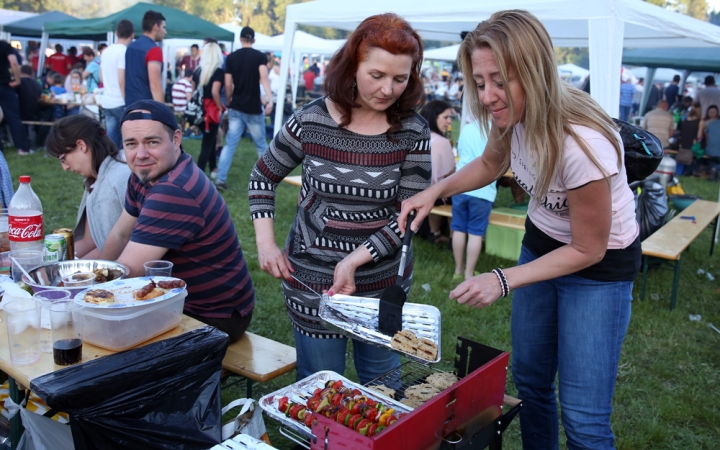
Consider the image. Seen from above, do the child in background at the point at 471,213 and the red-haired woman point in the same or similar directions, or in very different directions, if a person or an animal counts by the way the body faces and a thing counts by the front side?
very different directions

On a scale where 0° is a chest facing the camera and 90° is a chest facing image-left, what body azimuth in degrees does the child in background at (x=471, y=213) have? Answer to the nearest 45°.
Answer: approximately 180°

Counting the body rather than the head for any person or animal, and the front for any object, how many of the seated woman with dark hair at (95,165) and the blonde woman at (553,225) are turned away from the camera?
0

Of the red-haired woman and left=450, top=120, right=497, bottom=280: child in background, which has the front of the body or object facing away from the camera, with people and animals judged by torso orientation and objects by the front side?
the child in background

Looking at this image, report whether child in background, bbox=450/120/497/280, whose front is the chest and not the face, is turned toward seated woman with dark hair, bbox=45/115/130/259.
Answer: no

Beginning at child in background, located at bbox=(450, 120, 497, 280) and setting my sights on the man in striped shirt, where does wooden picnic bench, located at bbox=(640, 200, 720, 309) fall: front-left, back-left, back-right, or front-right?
back-left

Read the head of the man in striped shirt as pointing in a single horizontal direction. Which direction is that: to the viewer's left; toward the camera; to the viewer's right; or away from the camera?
toward the camera

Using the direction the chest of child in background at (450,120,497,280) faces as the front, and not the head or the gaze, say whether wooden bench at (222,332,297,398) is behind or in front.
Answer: behind

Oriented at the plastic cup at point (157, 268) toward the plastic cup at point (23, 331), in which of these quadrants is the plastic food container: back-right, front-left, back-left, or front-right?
front-left

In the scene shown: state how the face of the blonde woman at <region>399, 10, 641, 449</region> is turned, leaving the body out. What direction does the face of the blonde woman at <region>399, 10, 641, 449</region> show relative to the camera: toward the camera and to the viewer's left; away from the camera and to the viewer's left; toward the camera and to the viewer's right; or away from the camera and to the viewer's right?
toward the camera and to the viewer's left

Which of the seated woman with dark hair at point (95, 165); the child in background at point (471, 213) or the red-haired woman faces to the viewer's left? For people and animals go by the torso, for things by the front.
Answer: the seated woman with dark hair
